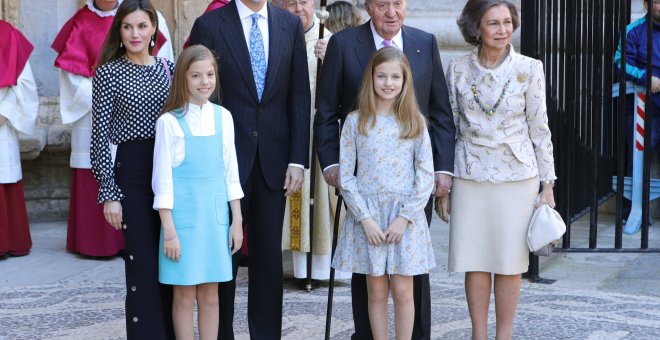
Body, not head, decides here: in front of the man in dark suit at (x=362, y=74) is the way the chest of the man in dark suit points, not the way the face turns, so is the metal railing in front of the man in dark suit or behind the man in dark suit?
behind

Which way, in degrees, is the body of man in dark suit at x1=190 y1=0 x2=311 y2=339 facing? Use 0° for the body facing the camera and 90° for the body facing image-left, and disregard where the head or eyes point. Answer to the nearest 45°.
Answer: approximately 0°

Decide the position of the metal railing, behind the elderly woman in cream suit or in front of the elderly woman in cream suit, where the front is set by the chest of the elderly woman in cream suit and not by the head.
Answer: behind
